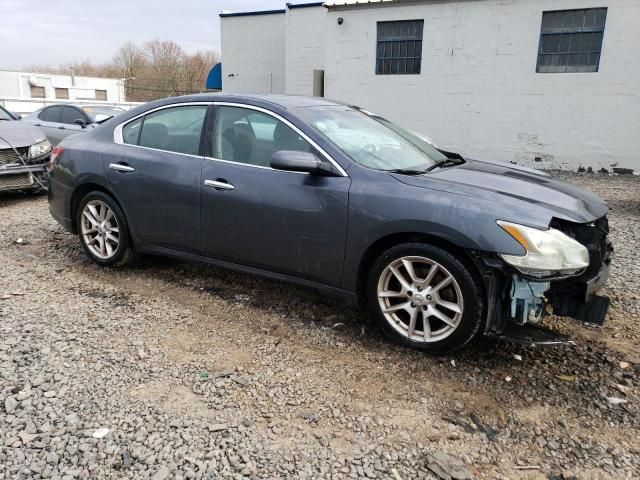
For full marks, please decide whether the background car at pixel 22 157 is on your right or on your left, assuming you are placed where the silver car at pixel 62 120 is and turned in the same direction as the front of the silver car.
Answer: on your right

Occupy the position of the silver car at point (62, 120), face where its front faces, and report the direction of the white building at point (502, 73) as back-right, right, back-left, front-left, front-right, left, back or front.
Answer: front-left

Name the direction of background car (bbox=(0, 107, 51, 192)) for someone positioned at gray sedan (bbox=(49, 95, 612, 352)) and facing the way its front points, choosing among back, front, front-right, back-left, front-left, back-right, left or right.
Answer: back

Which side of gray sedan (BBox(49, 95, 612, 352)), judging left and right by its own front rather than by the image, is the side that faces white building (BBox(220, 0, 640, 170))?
left

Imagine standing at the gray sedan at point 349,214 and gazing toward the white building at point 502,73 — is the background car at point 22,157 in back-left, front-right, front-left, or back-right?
front-left

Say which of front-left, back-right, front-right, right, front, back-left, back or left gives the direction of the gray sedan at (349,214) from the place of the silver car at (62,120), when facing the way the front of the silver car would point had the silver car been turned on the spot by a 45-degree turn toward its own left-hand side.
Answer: right

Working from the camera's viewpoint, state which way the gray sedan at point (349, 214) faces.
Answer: facing the viewer and to the right of the viewer

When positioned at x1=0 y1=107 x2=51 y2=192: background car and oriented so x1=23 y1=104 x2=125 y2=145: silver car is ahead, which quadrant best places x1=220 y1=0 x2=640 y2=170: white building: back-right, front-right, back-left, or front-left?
front-right
